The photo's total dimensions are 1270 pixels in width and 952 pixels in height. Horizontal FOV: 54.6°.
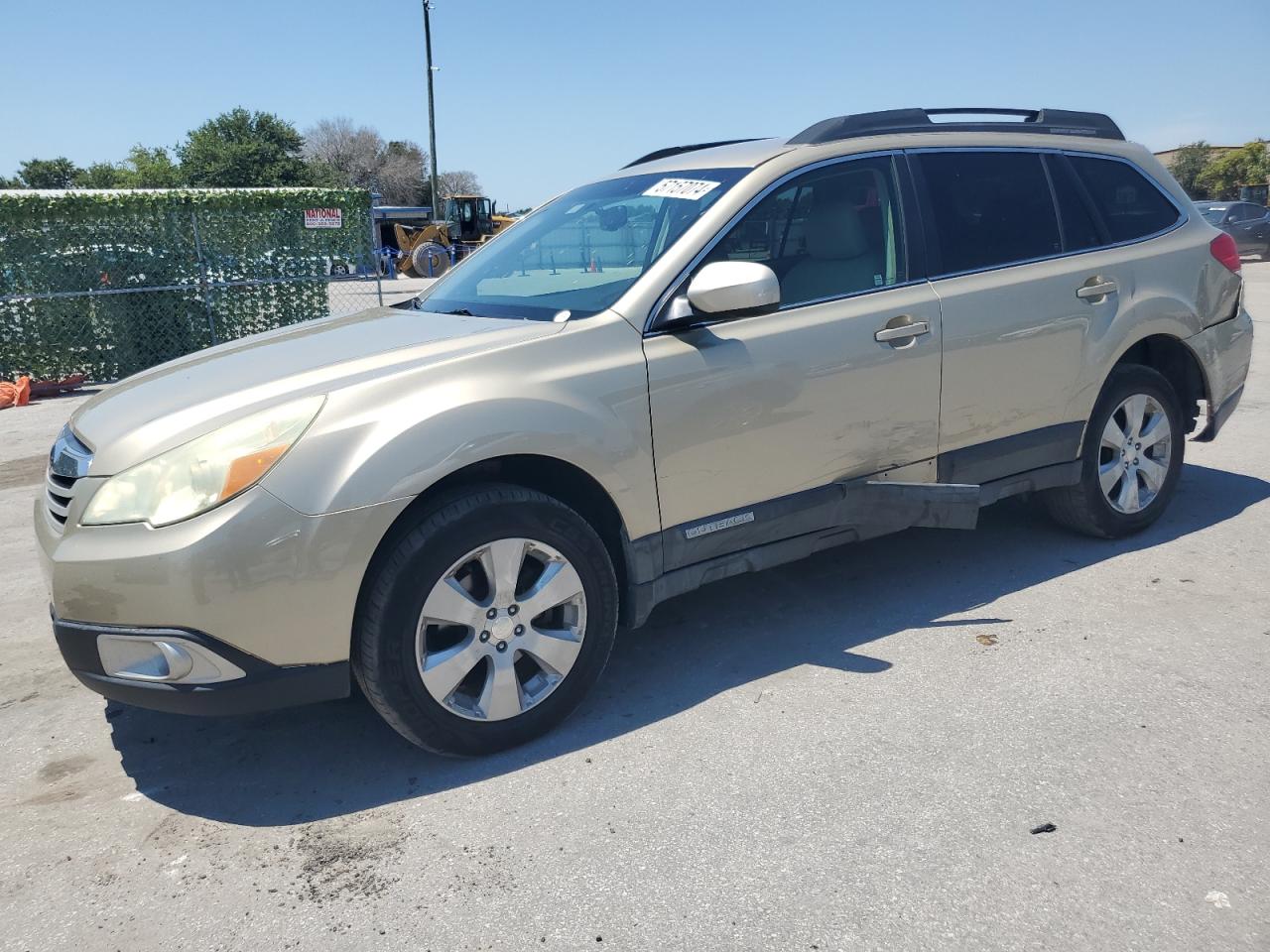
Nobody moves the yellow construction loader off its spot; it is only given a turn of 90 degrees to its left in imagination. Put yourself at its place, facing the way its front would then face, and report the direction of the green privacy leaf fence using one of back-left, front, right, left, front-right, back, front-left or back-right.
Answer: front-right

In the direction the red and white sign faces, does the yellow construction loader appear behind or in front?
behind

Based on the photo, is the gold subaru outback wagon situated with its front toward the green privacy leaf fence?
no

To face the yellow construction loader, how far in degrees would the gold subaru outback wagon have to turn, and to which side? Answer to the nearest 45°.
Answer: approximately 135° to its right

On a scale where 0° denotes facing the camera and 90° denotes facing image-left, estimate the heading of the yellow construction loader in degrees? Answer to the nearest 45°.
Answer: approximately 45°

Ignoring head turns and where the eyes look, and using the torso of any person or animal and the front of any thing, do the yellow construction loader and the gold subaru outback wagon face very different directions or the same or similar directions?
same or similar directions

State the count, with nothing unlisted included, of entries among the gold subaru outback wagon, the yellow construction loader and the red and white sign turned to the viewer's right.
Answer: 0

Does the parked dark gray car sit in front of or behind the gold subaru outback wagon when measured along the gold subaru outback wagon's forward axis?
behind

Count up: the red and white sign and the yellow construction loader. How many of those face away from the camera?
0

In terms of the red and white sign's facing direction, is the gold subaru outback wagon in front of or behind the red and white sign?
in front

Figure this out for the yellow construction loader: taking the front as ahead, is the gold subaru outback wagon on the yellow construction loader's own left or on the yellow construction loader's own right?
on the yellow construction loader's own left

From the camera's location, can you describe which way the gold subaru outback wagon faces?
facing the viewer and to the left of the viewer

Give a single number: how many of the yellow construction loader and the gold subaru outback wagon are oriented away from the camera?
0
